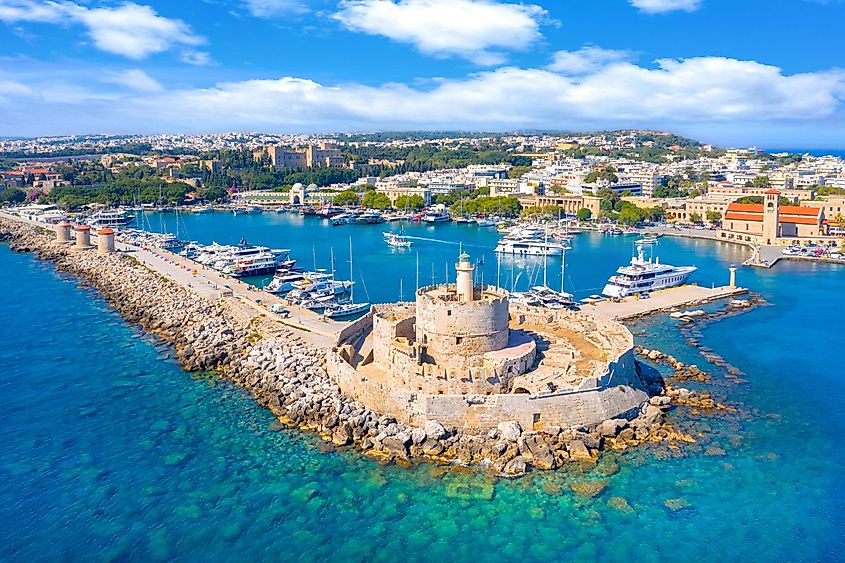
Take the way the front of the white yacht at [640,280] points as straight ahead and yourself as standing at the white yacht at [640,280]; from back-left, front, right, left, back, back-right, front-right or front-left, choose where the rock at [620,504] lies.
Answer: back-right

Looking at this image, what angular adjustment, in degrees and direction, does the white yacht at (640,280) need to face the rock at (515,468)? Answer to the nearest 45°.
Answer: approximately 135° to its right

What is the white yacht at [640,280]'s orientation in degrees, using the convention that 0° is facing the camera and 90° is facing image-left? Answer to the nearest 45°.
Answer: approximately 225°

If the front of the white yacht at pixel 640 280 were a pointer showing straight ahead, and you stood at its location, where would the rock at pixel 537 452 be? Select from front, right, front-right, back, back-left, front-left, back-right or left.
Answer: back-right

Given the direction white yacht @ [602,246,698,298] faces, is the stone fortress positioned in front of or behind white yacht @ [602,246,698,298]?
behind

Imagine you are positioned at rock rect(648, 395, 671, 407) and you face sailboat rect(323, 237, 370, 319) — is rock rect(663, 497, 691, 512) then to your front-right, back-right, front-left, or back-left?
back-left

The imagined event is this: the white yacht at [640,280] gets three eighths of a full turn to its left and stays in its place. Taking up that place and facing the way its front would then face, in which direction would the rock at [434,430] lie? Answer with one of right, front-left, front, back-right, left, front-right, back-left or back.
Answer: left

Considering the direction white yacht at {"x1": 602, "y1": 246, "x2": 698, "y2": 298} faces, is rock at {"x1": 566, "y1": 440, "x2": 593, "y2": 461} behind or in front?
behind

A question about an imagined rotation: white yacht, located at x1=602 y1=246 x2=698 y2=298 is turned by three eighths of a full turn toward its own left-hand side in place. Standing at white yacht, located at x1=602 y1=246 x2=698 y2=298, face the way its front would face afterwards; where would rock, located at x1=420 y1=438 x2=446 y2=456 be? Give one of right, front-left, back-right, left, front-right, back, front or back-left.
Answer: left

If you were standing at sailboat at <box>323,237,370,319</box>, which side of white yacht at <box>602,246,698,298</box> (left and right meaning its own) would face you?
back

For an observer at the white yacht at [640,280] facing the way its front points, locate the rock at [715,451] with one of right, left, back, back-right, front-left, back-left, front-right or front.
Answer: back-right

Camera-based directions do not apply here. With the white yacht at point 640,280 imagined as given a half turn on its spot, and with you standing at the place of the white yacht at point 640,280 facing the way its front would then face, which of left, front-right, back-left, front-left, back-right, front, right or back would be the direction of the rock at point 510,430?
front-left

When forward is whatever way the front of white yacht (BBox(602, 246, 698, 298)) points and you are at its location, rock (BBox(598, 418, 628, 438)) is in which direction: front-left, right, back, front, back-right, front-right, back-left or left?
back-right
